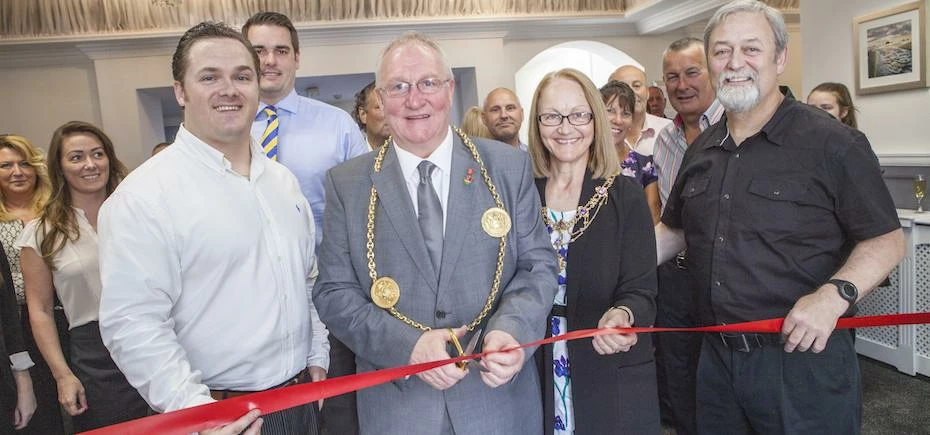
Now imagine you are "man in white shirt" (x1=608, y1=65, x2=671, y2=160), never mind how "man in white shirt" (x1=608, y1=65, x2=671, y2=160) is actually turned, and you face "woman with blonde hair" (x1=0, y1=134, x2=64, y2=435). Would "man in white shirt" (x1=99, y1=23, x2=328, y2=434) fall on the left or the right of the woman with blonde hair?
left

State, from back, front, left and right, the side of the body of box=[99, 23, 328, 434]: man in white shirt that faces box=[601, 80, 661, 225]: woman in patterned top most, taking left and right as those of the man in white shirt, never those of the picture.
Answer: left

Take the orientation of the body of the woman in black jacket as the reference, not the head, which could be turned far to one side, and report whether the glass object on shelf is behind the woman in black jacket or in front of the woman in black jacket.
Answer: behind

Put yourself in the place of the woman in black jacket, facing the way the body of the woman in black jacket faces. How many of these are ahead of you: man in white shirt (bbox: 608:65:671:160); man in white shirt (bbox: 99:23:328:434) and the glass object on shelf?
1

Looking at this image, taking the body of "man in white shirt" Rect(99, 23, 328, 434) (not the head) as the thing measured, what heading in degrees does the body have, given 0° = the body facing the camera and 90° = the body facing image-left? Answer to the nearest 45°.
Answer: approximately 315°

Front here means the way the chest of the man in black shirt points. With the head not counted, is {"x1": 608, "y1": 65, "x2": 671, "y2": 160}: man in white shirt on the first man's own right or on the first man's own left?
on the first man's own right
